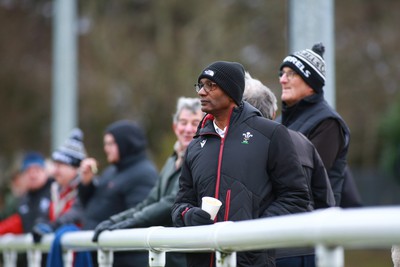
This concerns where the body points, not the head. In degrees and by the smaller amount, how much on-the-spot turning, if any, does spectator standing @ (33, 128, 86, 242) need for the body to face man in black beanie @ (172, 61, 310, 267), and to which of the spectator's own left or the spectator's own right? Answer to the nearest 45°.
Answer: approximately 45° to the spectator's own left

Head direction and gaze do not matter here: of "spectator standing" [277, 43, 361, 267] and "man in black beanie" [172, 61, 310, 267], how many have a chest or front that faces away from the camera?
0

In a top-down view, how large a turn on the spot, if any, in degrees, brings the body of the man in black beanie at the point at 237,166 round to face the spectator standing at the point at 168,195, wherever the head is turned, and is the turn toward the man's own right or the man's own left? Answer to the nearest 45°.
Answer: approximately 135° to the man's own right

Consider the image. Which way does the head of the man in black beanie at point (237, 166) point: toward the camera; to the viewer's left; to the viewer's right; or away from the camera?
to the viewer's left

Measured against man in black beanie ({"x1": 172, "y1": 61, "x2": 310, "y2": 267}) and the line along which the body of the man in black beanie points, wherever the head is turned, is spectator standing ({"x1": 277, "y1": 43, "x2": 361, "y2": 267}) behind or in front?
behind

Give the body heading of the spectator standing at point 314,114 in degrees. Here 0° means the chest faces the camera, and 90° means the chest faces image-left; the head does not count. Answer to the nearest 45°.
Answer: approximately 90°

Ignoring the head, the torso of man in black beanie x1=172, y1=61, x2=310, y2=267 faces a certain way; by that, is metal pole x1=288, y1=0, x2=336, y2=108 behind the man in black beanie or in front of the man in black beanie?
behind

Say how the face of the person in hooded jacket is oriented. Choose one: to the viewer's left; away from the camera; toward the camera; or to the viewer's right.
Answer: to the viewer's left

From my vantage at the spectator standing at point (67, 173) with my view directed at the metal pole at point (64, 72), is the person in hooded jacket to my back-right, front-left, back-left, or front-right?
back-right
